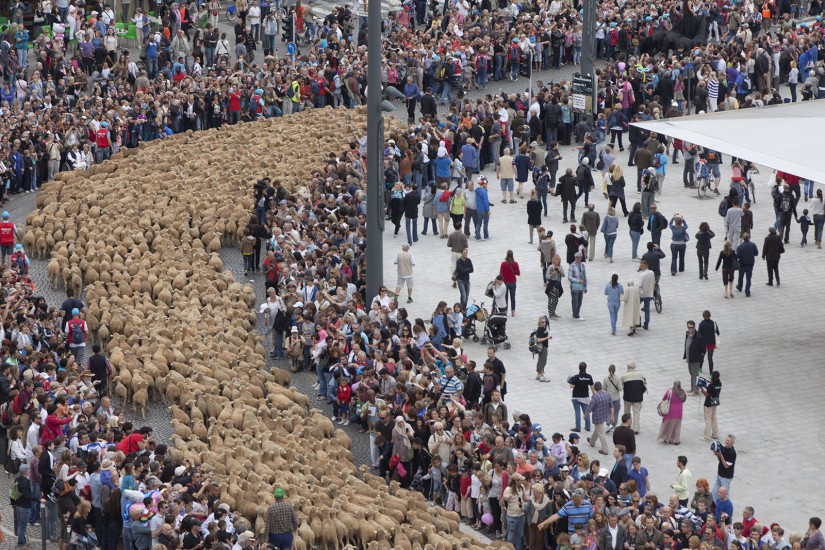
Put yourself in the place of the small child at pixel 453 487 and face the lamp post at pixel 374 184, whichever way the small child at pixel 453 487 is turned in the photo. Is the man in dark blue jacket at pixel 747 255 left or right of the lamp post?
right

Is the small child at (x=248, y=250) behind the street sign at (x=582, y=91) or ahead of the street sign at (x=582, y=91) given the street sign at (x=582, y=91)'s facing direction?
ahead

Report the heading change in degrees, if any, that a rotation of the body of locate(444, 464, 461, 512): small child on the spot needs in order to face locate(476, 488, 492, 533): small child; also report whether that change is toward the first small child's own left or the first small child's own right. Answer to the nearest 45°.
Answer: approximately 90° to the first small child's own left

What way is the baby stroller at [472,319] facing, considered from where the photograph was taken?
facing to the left of the viewer
